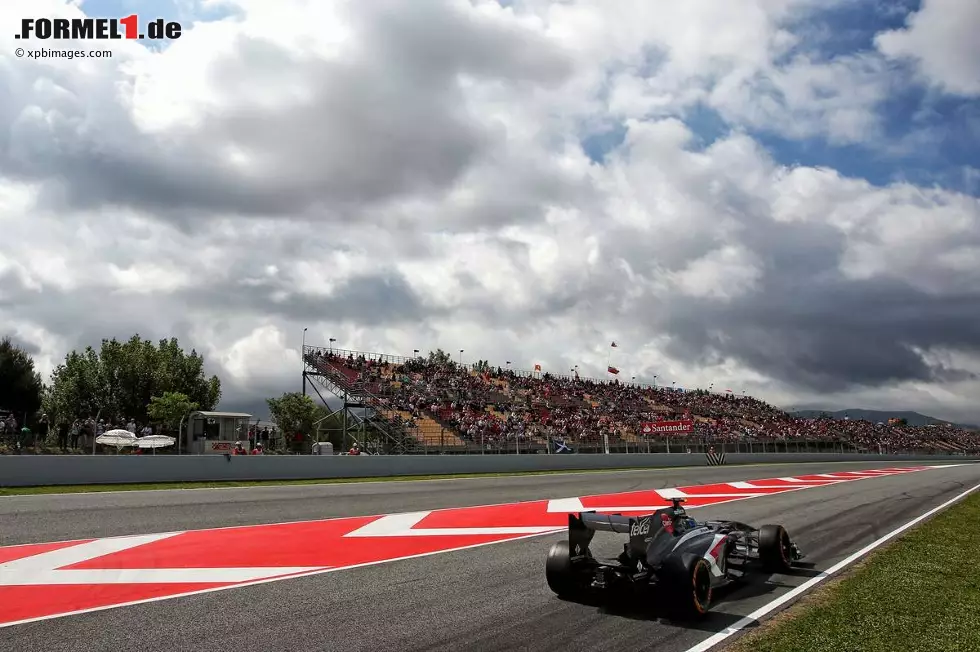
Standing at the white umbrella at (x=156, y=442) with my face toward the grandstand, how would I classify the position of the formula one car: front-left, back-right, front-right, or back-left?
back-right

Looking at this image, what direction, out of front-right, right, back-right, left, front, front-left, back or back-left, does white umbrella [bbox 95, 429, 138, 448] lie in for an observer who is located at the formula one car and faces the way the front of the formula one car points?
left

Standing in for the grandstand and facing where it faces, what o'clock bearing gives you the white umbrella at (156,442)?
The white umbrella is roughly at 2 o'clock from the grandstand.

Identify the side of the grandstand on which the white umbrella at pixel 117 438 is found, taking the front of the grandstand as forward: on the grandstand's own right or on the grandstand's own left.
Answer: on the grandstand's own right

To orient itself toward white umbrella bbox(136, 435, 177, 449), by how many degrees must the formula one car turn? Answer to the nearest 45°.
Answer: approximately 90° to its left

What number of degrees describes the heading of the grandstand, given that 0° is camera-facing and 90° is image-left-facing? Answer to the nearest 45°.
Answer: approximately 315°

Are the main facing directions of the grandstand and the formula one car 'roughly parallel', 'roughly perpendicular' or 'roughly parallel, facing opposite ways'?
roughly perpendicular

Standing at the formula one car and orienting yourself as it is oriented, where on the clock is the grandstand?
The grandstand is roughly at 10 o'clock from the formula one car.

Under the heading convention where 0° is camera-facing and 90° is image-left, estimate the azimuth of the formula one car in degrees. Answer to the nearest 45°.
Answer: approximately 225°

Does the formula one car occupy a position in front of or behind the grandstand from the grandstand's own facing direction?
in front
